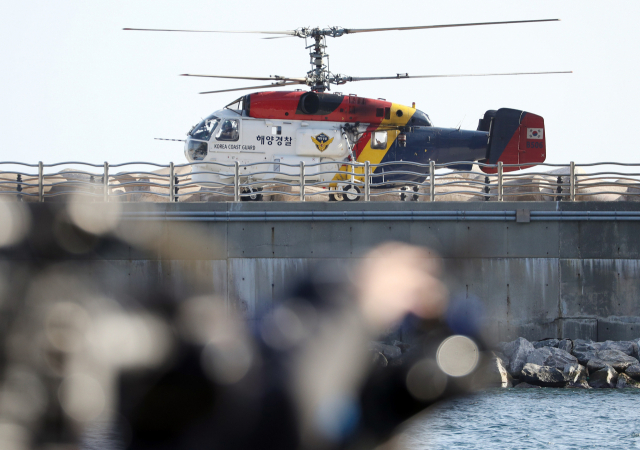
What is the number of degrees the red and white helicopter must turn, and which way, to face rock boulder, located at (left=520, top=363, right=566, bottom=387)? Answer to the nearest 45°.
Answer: approximately 135° to its left

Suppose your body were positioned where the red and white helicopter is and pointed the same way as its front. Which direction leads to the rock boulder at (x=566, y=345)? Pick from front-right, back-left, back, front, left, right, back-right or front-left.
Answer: back-left

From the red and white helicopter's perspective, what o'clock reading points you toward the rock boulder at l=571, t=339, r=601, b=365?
The rock boulder is roughly at 7 o'clock from the red and white helicopter.

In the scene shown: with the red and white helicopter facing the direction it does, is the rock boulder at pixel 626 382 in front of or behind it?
behind

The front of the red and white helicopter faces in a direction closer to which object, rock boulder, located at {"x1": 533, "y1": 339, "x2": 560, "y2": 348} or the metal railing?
the metal railing

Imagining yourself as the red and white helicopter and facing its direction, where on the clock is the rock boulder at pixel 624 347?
The rock boulder is roughly at 7 o'clock from the red and white helicopter.

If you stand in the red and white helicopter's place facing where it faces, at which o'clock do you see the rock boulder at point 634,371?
The rock boulder is roughly at 7 o'clock from the red and white helicopter.

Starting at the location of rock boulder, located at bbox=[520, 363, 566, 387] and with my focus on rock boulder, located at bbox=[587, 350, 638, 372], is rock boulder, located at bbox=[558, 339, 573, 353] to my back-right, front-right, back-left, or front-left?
front-left

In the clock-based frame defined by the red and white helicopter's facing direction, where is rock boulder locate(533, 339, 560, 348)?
The rock boulder is roughly at 7 o'clock from the red and white helicopter.

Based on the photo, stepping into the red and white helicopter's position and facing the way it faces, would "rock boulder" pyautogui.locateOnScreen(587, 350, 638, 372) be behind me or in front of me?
behind

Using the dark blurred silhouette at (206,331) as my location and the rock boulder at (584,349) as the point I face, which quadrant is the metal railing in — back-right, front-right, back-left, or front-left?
front-left

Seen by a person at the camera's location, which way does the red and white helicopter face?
facing to the left of the viewer
